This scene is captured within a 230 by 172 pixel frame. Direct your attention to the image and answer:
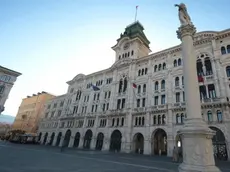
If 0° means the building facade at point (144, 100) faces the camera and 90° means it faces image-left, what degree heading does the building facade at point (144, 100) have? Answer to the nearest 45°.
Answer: approximately 45°

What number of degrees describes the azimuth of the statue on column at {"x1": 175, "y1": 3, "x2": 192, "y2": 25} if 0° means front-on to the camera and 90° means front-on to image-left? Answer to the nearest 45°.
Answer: approximately 90°

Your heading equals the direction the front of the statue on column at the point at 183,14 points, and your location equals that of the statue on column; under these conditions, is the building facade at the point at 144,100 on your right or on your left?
on your right

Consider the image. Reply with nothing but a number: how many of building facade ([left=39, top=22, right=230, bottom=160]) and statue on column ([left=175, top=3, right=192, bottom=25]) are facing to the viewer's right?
0

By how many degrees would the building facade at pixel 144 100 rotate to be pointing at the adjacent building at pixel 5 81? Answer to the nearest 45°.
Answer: approximately 45° to its right

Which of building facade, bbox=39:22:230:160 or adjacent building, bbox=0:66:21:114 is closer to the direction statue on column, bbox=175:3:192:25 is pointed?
the adjacent building
